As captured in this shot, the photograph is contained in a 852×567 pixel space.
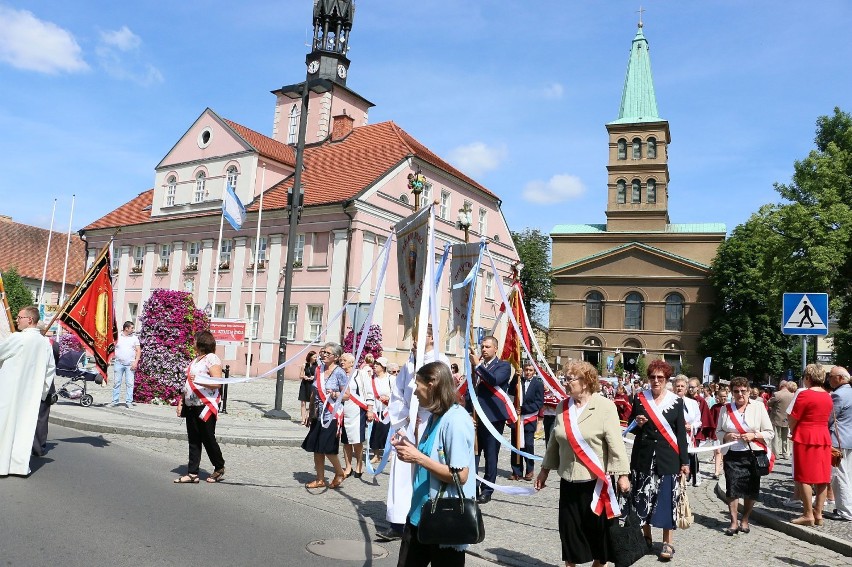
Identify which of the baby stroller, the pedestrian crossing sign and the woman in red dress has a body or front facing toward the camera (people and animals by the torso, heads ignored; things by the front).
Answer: the pedestrian crossing sign

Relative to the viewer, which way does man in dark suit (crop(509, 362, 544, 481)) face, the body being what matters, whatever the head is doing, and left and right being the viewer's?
facing the viewer and to the left of the viewer

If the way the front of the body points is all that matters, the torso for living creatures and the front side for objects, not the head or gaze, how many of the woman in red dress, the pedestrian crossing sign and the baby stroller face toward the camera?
1

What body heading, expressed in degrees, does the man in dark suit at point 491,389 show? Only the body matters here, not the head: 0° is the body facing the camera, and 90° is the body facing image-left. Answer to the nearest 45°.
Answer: approximately 45°

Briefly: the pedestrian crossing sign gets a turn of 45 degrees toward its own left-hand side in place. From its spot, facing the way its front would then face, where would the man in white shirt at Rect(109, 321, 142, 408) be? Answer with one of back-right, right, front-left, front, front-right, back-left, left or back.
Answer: back-right

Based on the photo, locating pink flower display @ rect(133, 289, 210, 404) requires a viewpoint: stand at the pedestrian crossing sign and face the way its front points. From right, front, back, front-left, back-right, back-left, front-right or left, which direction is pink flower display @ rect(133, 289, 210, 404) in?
right

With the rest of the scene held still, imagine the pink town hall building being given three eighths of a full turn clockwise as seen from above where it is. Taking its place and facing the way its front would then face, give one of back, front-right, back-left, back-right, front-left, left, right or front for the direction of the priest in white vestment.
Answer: back

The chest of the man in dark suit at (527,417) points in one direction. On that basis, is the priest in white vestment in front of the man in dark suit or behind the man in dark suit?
in front
